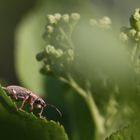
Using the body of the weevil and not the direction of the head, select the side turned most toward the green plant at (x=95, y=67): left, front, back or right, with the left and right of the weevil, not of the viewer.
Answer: front

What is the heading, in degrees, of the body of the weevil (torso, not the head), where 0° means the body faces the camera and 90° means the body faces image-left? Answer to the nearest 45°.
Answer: approximately 270°
